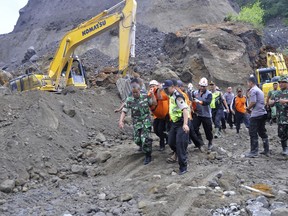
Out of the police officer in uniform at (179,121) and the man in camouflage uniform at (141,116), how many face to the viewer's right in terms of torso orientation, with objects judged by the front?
0

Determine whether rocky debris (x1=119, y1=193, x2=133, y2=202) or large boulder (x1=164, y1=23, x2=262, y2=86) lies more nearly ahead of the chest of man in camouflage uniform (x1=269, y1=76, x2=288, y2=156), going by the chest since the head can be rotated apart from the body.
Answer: the rocky debris

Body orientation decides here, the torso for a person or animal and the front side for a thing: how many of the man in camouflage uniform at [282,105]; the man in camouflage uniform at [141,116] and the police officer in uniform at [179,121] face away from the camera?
0

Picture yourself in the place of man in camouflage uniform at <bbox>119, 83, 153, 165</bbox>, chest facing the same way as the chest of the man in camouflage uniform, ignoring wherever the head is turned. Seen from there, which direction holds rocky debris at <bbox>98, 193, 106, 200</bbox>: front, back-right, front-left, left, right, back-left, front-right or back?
front-right

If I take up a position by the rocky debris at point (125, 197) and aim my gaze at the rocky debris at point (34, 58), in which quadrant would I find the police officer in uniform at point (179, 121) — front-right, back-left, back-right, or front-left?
front-right

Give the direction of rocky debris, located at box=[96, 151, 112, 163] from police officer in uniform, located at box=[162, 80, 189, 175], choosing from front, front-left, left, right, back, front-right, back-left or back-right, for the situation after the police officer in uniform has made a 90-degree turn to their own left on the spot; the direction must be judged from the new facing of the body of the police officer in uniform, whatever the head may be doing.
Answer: back

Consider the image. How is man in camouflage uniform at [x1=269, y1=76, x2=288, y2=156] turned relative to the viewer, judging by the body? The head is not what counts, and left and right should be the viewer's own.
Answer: facing the viewer and to the left of the viewer

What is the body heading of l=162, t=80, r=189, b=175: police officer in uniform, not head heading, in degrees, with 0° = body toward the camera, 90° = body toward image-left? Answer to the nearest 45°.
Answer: approximately 45°

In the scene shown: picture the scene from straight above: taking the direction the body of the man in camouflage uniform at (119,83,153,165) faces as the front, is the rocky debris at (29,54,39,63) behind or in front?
behind

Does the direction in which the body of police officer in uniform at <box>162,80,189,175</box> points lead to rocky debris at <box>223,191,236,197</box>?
no

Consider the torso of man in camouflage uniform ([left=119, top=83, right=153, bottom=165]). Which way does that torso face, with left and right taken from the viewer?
facing the viewer

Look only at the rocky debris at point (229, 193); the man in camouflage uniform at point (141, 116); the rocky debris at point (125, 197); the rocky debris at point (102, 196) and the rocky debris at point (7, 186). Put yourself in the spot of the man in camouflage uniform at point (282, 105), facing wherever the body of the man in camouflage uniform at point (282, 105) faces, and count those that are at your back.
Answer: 0

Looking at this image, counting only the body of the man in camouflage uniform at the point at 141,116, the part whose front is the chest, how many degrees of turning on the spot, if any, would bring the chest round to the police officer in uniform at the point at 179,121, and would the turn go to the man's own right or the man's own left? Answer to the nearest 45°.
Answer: approximately 45° to the man's own left

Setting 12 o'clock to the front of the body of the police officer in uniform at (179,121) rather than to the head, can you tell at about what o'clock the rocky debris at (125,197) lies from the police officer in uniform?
The rocky debris is roughly at 12 o'clock from the police officer in uniform.

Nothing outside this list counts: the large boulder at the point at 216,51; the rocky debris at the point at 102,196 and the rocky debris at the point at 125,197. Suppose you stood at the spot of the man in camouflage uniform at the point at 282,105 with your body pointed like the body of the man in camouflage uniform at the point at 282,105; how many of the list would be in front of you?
2

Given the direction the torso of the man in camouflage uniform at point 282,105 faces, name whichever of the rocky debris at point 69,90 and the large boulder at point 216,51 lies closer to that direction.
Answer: the rocky debris
